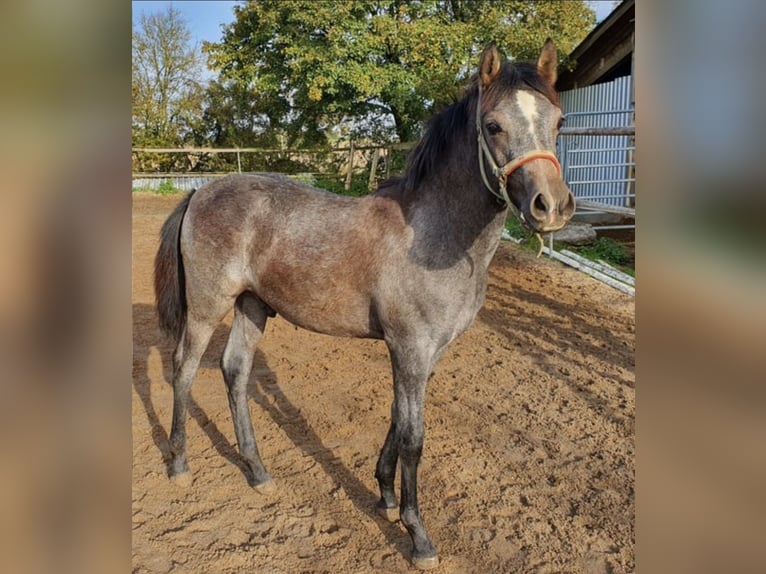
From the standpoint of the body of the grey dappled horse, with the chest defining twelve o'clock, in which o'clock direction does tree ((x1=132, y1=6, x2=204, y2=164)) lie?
The tree is roughly at 7 o'clock from the grey dappled horse.

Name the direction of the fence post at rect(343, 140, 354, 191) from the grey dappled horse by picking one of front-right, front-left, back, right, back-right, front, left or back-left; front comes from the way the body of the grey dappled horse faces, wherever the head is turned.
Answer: back-left

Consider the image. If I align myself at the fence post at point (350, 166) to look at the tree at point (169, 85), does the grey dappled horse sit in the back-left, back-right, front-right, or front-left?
back-left

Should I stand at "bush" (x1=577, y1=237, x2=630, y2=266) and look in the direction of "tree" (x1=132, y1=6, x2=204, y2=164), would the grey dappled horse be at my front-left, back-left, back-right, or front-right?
back-left

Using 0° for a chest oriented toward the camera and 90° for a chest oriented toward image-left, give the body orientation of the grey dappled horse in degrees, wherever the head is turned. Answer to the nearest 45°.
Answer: approximately 315°

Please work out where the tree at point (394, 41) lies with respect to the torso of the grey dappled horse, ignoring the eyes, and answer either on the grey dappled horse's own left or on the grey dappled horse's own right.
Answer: on the grey dappled horse's own left
